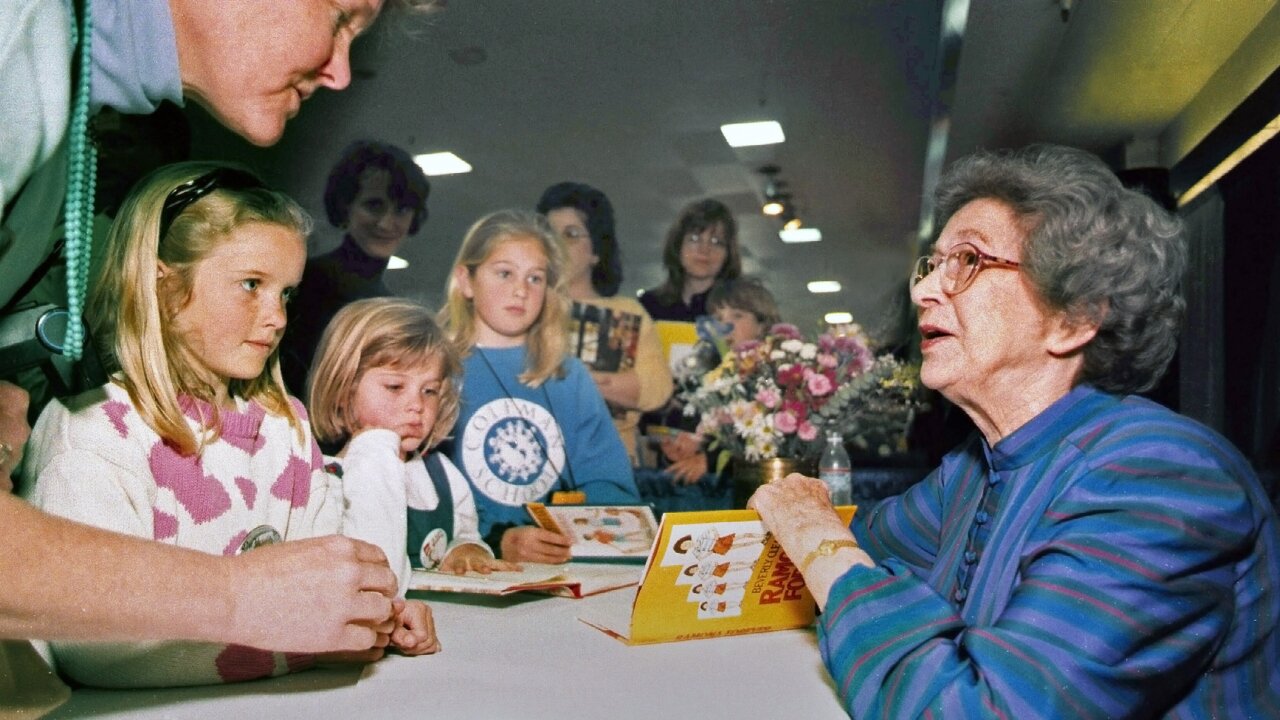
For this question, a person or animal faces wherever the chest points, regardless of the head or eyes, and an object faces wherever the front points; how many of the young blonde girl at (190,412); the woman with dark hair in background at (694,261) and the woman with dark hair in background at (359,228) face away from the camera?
0

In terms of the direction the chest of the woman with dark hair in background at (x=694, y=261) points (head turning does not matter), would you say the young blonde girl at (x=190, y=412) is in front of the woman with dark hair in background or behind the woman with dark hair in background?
in front

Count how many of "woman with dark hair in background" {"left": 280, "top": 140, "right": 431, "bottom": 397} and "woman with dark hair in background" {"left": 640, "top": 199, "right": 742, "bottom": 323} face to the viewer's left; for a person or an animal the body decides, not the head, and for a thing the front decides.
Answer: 0

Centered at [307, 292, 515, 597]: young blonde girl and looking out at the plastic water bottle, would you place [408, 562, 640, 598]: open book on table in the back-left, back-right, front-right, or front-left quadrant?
front-right

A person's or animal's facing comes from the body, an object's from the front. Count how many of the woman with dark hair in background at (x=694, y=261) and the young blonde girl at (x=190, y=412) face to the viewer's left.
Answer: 0

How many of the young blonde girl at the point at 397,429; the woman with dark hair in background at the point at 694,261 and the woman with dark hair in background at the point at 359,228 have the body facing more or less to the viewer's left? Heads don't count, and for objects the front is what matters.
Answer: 0

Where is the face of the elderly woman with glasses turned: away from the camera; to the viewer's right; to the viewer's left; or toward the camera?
to the viewer's left

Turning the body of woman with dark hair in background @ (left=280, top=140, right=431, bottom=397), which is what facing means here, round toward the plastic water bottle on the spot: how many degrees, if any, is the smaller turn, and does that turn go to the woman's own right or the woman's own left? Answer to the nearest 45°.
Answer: approximately 45° to the woman's own left

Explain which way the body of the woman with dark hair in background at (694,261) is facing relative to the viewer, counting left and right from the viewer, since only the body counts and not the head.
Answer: facing the viewer

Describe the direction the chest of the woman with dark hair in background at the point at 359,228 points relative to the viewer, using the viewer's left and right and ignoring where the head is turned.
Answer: facing the viewer and to the right of the viewer
